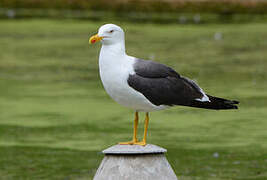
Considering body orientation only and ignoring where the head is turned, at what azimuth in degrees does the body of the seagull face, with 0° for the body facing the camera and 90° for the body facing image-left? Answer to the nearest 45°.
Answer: approximately 90°
